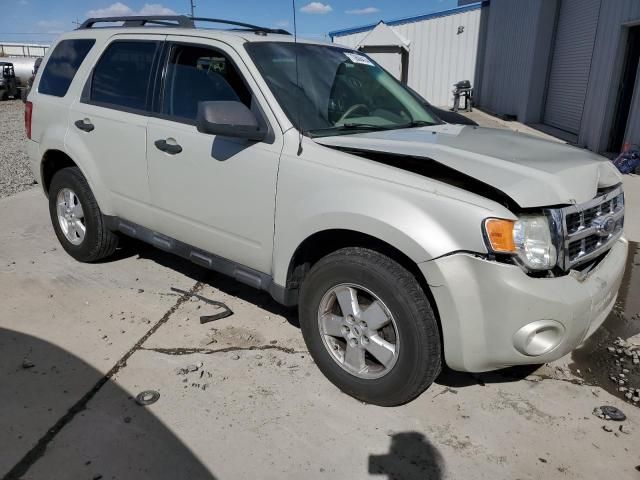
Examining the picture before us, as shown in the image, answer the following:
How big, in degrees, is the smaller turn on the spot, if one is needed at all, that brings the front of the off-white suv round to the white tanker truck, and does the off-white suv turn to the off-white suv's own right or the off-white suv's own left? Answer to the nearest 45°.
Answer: approximately 180°

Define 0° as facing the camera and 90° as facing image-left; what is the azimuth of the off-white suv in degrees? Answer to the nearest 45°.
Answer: approximately 315°
